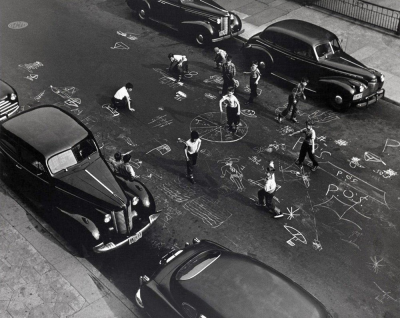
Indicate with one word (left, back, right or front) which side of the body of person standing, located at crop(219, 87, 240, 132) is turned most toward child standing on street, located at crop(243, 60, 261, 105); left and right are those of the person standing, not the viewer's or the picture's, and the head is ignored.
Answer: back

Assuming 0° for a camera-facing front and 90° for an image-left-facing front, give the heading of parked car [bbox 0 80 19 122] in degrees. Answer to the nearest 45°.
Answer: approximately 315°

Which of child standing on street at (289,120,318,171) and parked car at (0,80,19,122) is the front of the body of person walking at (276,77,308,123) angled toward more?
the child standing on street

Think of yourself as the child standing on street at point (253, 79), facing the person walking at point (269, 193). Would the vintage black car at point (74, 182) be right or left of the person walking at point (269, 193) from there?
right

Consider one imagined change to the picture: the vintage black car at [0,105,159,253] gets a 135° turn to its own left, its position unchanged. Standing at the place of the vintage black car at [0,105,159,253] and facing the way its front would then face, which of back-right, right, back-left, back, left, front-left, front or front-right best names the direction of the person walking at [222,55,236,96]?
front-right

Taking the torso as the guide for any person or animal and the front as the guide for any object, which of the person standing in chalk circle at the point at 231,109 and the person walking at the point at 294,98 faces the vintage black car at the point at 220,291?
the person standing in chalk circle at the point at 231,109

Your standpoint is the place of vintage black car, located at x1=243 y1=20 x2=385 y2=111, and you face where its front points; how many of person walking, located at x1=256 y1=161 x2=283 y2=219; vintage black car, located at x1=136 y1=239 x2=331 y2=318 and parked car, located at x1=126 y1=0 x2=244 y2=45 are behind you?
1

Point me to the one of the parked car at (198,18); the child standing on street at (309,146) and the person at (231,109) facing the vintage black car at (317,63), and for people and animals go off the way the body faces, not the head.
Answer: the parked car

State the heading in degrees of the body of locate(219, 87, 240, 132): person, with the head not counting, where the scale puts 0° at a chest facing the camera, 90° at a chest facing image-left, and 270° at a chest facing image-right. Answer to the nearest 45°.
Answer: approximately 0°
